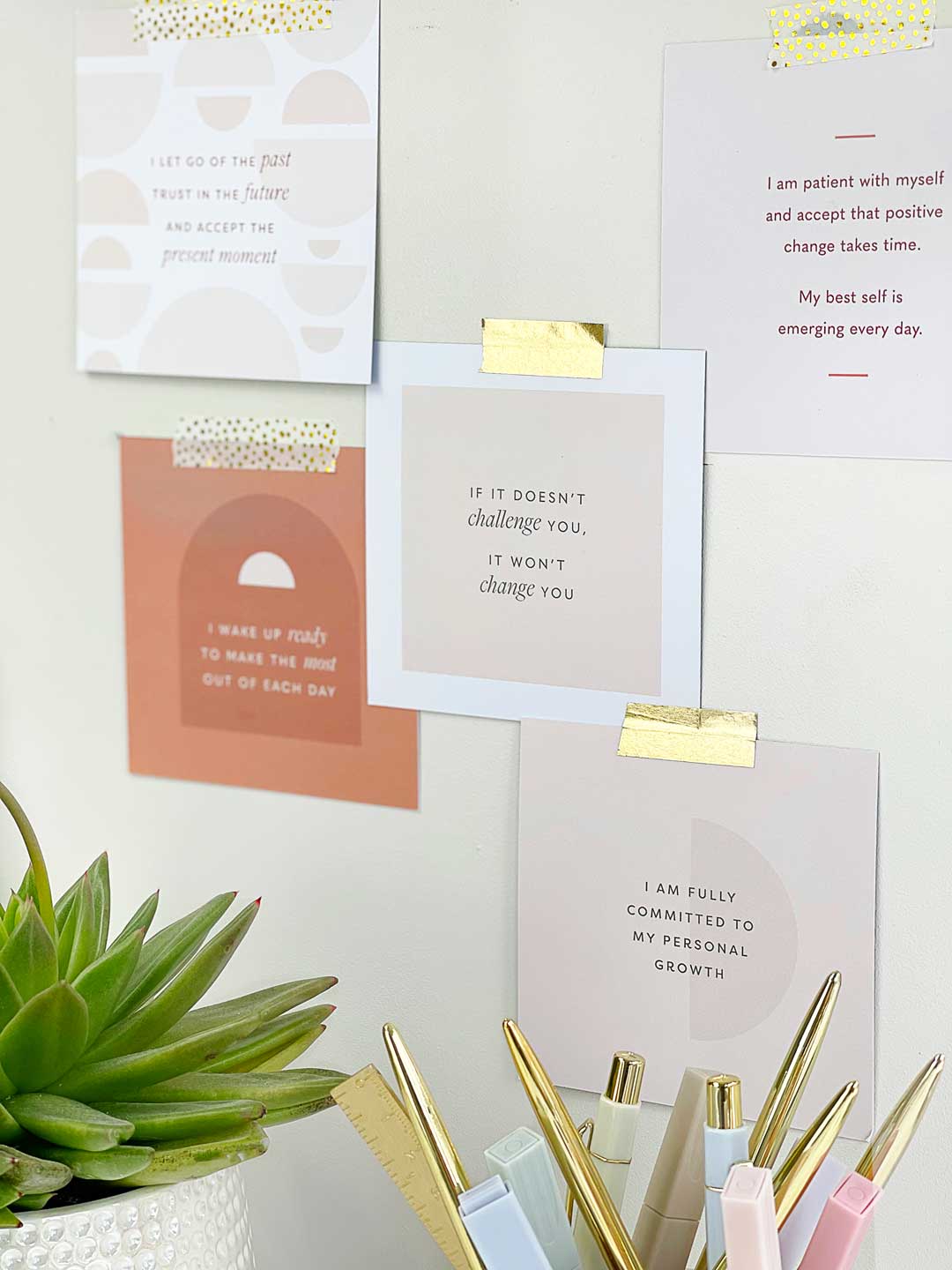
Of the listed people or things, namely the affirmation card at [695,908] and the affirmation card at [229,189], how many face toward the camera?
2

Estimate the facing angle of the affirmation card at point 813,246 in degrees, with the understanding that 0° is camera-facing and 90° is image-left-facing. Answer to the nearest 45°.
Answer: approximately 0°
